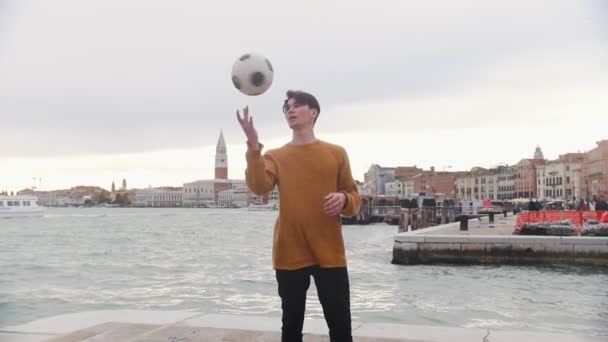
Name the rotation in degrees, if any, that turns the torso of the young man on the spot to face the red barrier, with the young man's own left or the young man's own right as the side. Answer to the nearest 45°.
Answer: approximately 135° to the young man's own left

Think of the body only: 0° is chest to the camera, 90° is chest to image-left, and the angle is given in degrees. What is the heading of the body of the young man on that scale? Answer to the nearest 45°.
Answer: approximately 0°

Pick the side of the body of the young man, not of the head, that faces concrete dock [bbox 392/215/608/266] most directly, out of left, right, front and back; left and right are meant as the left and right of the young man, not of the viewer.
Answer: back
